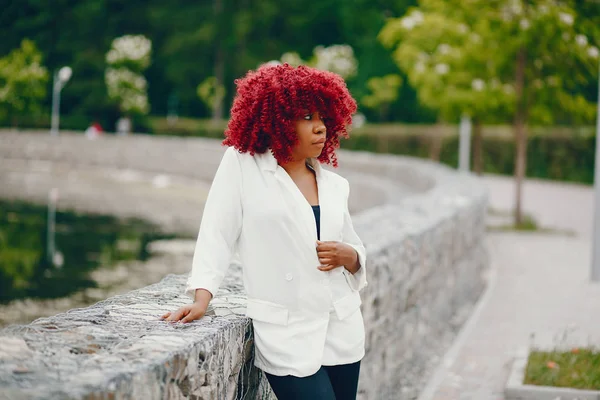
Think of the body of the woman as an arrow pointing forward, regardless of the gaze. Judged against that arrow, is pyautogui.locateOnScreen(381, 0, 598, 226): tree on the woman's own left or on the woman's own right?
on the woman's own left

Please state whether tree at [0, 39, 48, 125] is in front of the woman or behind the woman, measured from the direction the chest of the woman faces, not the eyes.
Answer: behind

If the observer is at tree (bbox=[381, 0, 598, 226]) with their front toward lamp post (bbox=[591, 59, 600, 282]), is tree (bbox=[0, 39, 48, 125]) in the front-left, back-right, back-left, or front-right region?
back-right

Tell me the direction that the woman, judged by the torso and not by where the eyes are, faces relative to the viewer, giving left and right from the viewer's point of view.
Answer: facing the viewer and to the right of the viewer

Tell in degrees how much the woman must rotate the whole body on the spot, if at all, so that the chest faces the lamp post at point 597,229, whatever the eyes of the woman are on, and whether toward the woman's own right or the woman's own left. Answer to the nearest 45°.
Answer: approximately 90° to the woman's own left
